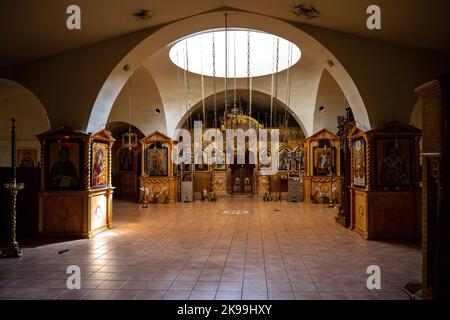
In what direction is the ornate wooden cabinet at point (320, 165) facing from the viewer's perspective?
toward the camera

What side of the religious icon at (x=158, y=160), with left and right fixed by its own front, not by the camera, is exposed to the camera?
front

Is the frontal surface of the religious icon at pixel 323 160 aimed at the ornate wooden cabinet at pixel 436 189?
yes

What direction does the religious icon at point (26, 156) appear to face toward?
toward the camera

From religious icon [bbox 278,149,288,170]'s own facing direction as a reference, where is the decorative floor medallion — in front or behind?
in front

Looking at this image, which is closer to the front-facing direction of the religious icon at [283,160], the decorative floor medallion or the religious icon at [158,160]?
the decorative floor medallion

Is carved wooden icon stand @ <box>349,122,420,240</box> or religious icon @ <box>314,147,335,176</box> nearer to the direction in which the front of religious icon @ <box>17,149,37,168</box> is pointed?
the carved wooden icon stand

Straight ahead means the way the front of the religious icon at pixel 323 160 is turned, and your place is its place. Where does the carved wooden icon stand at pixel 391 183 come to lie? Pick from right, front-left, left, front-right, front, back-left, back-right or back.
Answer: front

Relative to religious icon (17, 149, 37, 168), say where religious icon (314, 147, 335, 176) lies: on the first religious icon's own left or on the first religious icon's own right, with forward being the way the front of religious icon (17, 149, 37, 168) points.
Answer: on the first religious icon's own left

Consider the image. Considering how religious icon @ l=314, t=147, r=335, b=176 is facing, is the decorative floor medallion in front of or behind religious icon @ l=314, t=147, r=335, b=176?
in front
